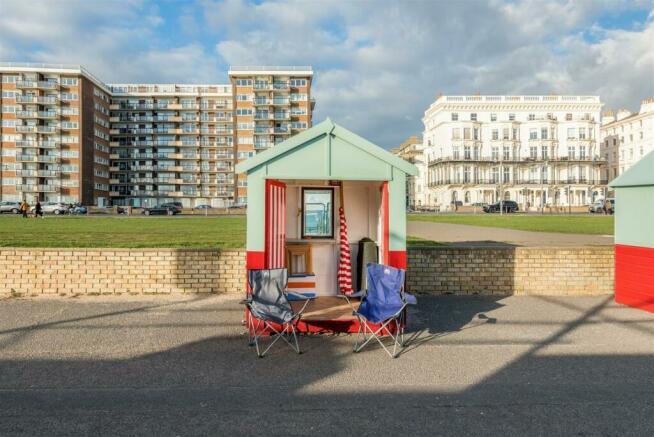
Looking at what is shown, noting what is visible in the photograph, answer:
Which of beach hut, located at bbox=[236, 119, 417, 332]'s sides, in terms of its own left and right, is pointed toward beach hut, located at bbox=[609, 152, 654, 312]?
left

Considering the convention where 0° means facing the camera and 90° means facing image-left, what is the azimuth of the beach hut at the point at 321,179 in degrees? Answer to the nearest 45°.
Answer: approximately 0°

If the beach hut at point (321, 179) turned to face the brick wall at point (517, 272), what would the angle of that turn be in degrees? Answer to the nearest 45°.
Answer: approximately 135° to its left
